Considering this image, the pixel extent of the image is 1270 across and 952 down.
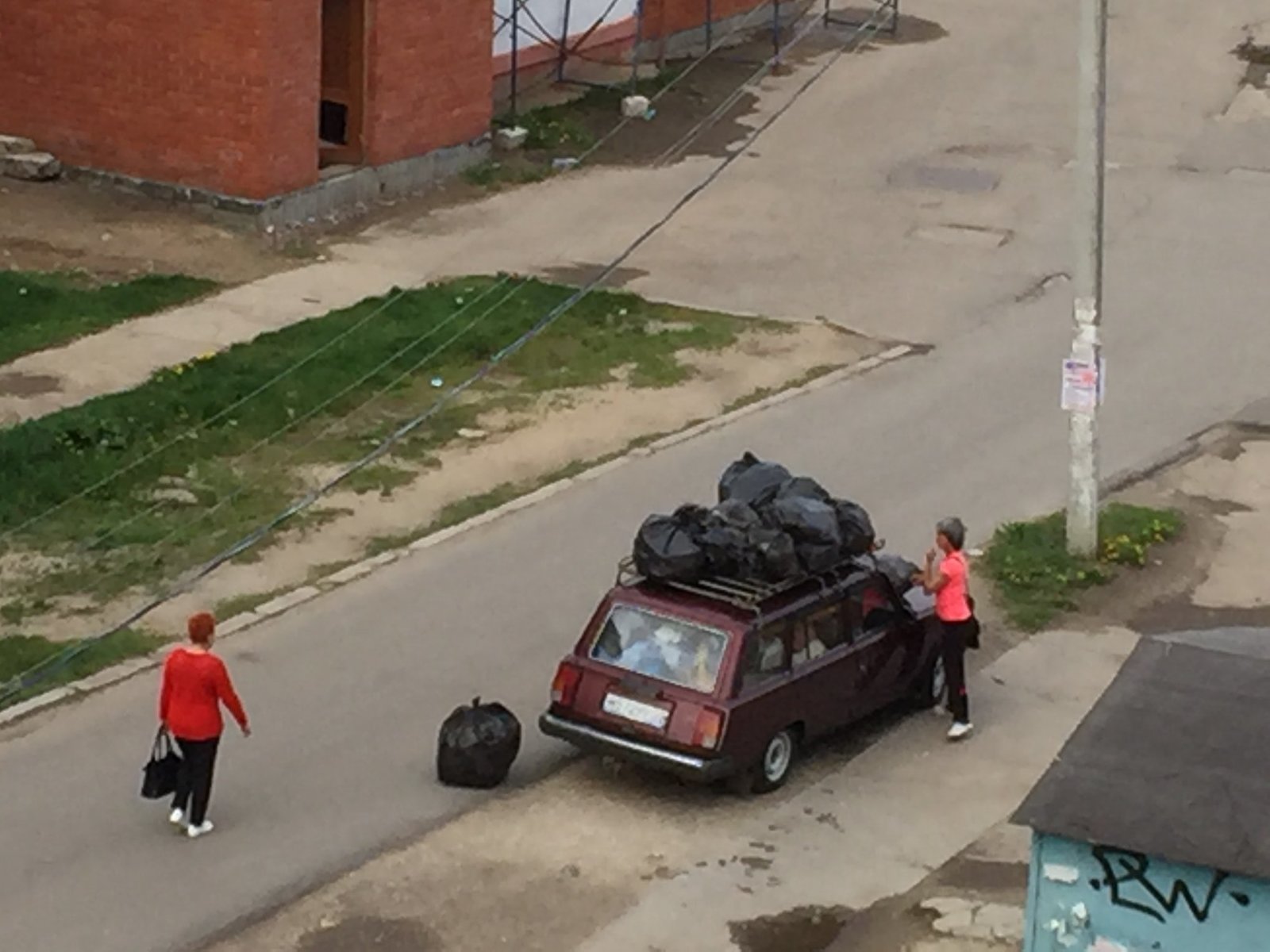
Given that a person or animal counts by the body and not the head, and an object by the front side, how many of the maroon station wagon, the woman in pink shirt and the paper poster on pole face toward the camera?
1

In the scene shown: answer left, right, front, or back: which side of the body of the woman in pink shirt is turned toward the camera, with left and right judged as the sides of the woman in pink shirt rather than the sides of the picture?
left

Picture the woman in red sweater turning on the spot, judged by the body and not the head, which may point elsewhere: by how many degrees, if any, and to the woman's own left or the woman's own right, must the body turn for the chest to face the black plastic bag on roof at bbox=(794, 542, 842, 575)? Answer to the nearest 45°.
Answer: approximately 45° to the woman's own right

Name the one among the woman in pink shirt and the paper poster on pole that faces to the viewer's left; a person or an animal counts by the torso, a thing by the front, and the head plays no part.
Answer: the woman in pink shirt

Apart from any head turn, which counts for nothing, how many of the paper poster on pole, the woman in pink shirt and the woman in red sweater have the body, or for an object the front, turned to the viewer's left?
1

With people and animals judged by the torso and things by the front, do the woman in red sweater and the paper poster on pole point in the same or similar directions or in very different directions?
very different directions

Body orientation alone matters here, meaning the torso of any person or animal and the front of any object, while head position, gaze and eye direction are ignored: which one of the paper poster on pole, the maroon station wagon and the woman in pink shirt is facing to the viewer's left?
the woman in pink shirt

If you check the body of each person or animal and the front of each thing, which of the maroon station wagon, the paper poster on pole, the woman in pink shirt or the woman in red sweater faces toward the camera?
the paper poster on pole

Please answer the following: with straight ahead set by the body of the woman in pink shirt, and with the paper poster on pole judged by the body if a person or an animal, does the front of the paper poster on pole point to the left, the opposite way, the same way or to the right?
to the left

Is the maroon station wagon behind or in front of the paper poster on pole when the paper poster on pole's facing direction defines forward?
in front

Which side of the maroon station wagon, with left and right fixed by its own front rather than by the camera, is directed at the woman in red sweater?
back

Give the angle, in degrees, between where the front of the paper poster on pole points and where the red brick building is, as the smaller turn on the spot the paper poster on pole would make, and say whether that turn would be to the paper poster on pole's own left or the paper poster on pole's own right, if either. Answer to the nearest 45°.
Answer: approximately 135° to the paper poster on pole's own right

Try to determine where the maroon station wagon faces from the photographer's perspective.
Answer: facing away from the viewer and to the right of the viewer

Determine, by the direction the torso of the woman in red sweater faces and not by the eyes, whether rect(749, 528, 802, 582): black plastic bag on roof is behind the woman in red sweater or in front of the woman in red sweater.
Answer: in front
